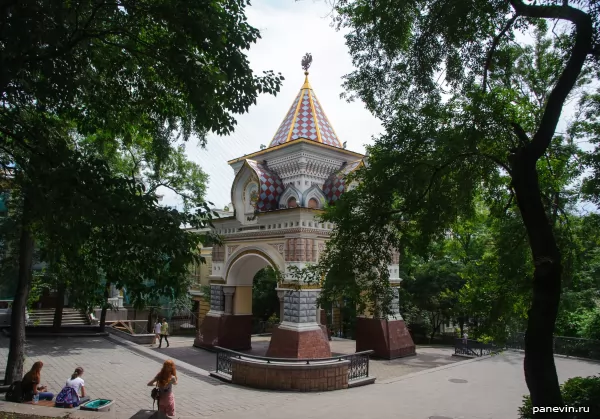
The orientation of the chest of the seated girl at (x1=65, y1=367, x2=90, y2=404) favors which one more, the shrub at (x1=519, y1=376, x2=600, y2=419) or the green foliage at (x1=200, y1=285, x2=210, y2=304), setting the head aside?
the green foliage

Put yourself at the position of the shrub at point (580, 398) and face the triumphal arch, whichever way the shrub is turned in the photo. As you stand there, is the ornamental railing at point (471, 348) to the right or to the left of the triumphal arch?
right

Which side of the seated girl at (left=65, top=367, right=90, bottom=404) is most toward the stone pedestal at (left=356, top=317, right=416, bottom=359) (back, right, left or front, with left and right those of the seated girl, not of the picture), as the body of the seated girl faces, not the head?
front

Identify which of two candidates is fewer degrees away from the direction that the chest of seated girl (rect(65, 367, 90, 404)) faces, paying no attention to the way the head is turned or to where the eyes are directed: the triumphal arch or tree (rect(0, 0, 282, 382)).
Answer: the triumphal arch

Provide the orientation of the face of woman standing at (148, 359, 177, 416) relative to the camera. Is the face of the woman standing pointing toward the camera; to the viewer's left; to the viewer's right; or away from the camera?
away from the camera

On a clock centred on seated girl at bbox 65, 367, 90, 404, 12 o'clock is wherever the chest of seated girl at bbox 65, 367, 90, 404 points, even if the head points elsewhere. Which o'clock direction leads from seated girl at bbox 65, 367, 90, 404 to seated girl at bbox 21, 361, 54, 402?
seated girl at bbox 21, 361, 54, 402 is roughly at 8 o'clock from seated girl at bbox 65, 367, 90, 404.

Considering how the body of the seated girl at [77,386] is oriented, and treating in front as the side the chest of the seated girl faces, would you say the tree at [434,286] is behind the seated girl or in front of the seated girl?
in front

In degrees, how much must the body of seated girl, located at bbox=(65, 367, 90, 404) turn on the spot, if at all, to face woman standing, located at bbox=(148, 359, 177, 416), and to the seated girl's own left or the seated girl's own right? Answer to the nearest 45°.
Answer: approximately 90° to the seated girl's own right

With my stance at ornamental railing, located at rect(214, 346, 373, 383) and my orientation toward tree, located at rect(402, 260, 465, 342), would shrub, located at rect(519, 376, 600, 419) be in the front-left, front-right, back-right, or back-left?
back-right

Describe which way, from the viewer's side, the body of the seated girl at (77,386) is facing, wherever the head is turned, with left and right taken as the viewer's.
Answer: facing away from the viewer and to the right of the viewer

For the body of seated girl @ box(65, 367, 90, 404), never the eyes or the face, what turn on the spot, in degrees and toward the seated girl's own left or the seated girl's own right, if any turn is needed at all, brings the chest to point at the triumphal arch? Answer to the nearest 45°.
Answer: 0° — they already face it

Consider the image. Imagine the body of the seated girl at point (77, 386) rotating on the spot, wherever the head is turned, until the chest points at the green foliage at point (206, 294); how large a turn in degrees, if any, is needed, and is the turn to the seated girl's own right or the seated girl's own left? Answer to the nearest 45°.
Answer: approximately 45° to the seated girl's own left

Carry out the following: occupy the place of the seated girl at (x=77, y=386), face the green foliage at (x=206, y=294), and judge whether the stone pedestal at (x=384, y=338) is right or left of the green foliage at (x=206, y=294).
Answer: right

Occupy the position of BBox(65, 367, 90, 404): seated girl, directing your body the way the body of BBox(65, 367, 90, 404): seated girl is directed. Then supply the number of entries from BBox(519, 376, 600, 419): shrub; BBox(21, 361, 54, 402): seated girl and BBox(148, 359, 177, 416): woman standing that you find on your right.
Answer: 2
